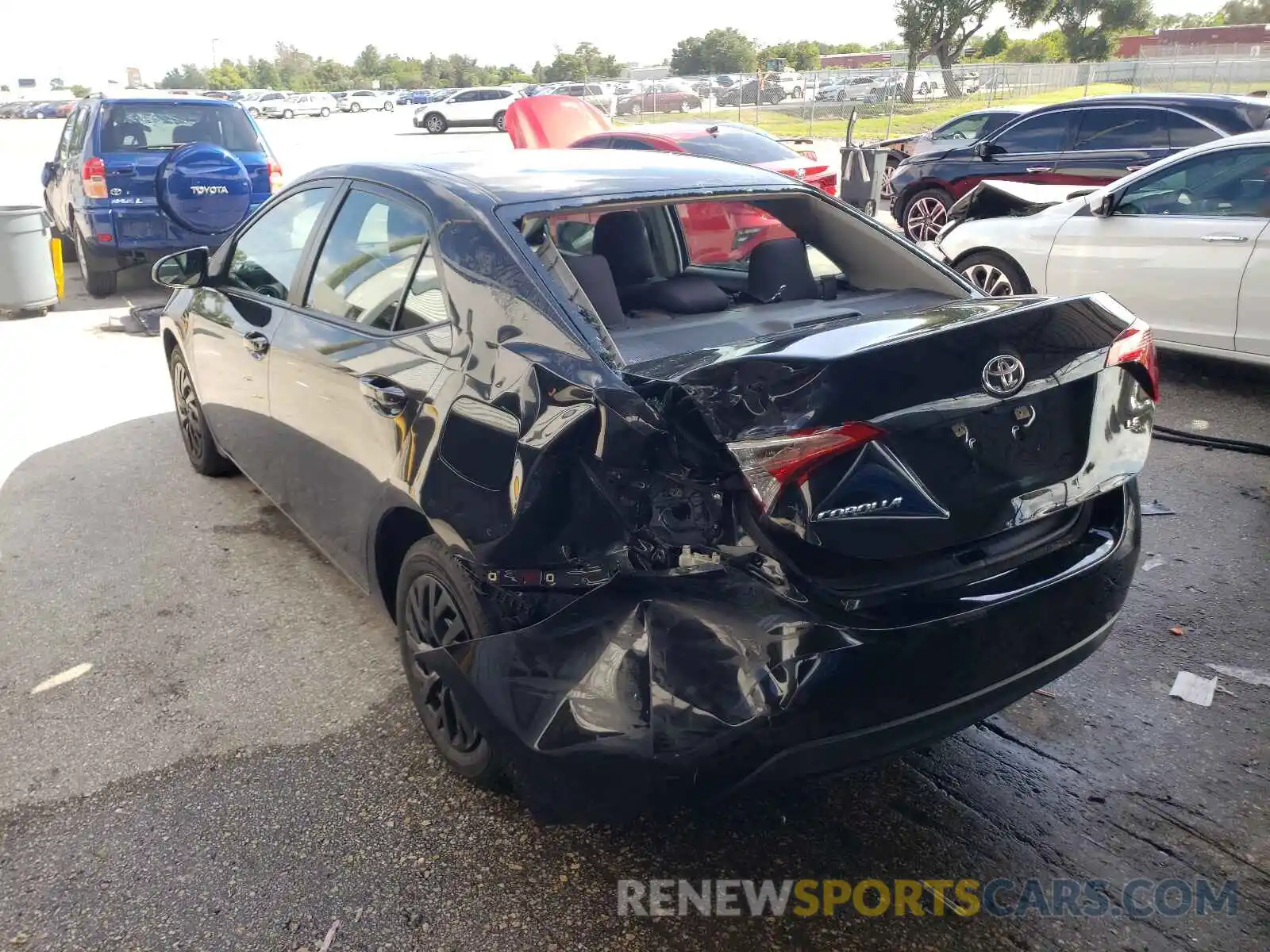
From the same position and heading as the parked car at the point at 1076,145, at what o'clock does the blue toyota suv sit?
The blue toyota suv is roughly at 11 o'clock from the parked car.

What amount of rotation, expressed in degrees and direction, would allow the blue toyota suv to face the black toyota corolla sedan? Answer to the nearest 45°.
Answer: approximately 180°

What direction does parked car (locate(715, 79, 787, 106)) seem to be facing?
to the viewer's left

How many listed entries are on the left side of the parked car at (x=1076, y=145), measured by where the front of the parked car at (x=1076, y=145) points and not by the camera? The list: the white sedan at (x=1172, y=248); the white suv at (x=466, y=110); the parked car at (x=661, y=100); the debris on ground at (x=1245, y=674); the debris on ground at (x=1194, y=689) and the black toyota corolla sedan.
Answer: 4

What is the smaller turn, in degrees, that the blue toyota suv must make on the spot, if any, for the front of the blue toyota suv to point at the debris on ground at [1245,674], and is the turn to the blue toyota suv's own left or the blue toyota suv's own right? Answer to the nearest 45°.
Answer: approximately 180°

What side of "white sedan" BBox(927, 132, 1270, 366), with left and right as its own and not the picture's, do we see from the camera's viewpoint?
left

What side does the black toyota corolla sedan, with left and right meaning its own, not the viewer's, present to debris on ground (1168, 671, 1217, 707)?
back

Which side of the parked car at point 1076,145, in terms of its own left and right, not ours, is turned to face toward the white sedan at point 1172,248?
left

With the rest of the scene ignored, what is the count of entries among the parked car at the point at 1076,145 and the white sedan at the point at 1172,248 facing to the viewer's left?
2

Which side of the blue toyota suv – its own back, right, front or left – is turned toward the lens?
back

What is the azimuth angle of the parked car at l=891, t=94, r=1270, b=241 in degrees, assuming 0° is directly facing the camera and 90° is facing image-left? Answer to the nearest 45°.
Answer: approximately 90°

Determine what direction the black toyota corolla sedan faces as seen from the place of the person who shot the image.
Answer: facing away from the viewer and to the left of the viewer

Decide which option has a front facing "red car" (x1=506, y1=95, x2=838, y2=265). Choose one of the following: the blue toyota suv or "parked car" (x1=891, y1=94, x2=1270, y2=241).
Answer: the parked car

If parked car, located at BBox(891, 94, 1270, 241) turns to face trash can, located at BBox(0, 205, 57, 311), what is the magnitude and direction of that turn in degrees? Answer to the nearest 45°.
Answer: approximately 45° to its left

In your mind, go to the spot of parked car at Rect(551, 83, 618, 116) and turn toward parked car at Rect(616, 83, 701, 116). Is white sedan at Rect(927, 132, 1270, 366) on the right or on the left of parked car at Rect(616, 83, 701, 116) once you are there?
right

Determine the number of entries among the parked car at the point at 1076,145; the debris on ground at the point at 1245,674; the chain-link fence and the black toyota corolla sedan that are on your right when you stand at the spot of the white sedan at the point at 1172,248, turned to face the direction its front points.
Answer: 2
